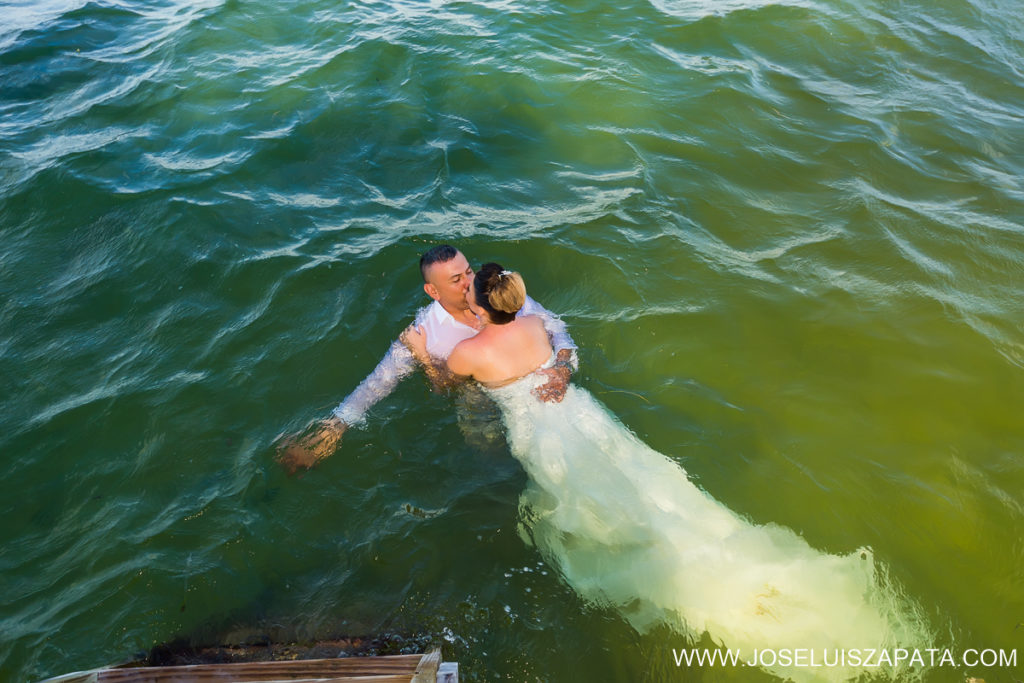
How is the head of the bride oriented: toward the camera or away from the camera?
away from the camera

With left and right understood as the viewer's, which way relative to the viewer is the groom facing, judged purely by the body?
facing the viewer and to the right of the viewer

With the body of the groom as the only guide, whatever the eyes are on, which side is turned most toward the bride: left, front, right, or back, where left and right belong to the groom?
front

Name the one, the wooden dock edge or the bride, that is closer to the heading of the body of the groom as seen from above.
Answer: the bride

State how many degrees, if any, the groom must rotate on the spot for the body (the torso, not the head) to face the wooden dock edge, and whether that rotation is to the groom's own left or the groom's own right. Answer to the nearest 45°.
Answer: approximately 45° to the groom's own right

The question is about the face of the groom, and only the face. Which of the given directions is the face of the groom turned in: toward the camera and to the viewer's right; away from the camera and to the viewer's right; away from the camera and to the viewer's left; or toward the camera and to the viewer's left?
toward the camera and to the viewer's right
